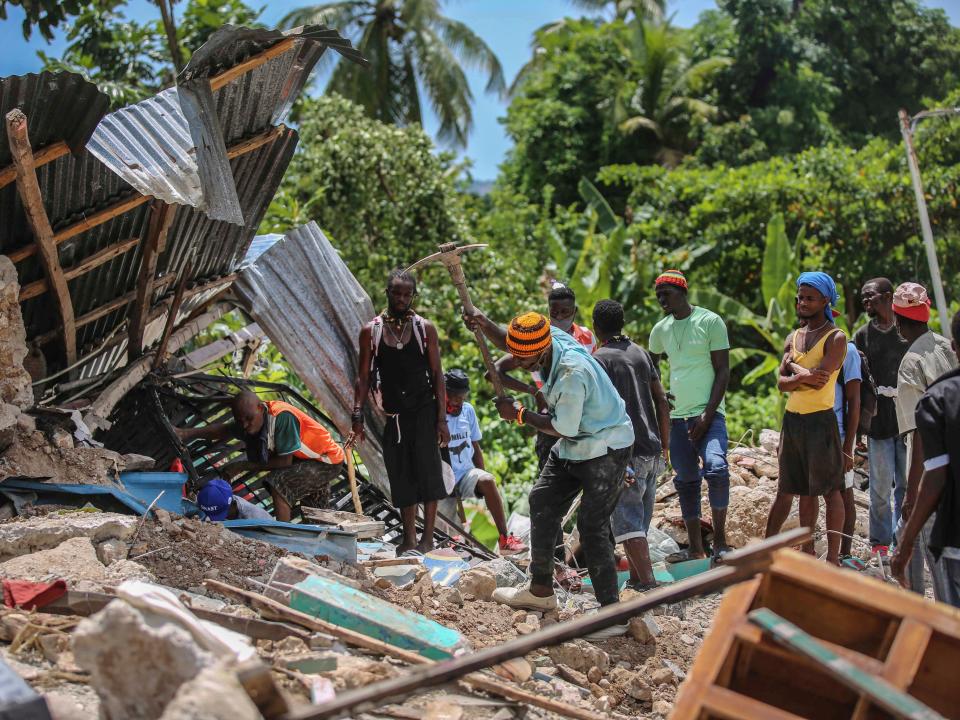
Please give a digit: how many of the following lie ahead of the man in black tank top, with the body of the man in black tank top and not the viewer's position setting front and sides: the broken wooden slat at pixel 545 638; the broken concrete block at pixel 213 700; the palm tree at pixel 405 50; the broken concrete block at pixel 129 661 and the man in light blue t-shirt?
3

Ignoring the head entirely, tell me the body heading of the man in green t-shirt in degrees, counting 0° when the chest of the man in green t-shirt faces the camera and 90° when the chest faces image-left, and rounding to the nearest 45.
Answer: approximately 45°

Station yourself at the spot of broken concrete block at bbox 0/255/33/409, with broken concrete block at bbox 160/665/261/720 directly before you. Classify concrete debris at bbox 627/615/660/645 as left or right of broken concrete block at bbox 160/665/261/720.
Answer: left

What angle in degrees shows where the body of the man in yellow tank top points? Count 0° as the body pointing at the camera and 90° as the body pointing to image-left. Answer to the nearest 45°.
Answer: approximately 45°

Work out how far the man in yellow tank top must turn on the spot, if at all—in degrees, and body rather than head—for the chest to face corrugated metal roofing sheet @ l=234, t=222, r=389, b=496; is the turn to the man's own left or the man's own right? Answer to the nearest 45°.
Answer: approximately 45° to the man's own right

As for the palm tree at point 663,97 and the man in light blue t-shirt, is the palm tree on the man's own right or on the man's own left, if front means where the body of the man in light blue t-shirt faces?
on the man's own left

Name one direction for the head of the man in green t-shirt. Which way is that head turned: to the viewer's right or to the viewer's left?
to the viewer's left

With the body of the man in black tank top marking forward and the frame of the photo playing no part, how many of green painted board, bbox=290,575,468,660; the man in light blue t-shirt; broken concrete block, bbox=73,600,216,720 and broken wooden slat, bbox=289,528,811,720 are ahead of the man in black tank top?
3

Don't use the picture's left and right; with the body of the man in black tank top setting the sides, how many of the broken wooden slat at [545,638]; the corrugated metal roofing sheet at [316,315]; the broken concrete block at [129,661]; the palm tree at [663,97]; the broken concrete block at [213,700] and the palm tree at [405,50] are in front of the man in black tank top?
3

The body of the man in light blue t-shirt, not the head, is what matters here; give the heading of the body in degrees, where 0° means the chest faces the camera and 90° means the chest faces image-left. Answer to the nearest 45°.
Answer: approximately 315°

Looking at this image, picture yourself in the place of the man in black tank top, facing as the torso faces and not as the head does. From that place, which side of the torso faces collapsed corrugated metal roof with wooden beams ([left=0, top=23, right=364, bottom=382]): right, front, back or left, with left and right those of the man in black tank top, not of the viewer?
right
